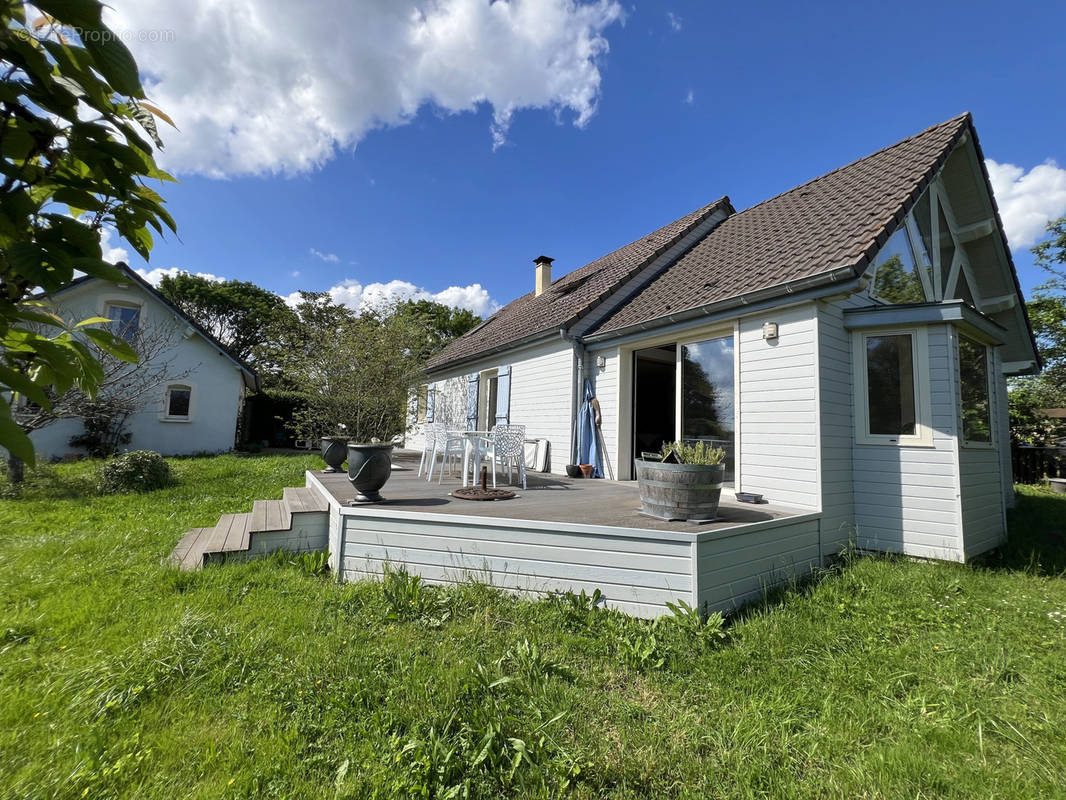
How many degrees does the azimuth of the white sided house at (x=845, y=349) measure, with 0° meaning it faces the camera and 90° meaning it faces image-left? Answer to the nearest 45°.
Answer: approximately 45°

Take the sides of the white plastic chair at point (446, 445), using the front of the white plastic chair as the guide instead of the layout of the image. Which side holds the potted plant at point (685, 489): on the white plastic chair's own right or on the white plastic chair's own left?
on the white plastic chair's own right

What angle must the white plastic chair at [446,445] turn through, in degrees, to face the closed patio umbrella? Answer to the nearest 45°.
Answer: approximately 45° to its right

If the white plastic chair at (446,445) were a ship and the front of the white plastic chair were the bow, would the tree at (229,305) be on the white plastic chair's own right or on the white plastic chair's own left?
on the white plastic chair's own left

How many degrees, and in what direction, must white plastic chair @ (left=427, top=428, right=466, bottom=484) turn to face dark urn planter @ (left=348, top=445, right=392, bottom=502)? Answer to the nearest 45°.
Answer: approximately 135° to its right

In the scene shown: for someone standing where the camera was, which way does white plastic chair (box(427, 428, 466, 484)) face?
facing away from the viewer and to the right of the viewer

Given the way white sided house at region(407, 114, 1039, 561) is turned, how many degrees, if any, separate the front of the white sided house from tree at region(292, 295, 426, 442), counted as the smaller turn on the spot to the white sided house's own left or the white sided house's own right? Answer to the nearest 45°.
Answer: approximately 45° to the white sided house's own right

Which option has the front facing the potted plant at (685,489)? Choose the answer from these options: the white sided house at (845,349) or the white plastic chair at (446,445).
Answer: the white sided house

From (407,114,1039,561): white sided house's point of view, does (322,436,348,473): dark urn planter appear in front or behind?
in front

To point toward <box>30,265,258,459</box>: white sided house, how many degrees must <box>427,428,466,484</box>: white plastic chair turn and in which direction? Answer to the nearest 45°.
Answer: approximately 90° to its left

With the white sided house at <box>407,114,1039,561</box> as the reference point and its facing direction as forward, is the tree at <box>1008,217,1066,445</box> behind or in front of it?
behind
